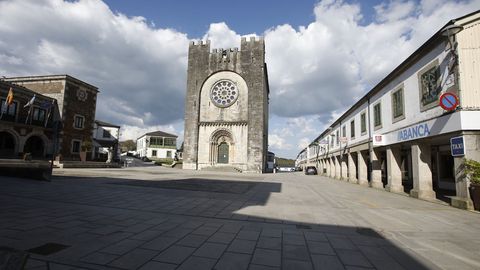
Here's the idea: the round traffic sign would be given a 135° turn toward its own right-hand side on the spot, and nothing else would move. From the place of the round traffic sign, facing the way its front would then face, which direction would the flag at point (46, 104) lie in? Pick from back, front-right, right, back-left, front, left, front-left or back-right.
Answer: front-left

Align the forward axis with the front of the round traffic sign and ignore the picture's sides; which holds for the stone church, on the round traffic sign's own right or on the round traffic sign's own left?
on the round traffic sign's own right

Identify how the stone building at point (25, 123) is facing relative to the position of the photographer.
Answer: facing the viewer and to the right of the viewer

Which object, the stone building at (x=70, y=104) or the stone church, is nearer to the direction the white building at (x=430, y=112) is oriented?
the stone building

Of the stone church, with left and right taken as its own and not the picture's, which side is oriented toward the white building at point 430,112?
front

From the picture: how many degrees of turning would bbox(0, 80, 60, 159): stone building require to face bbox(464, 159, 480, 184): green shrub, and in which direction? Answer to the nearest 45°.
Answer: approximately 45° to its right

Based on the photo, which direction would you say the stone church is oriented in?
toward the camera

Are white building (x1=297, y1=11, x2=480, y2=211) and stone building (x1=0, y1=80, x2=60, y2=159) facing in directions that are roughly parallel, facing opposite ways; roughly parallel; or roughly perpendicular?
roughly parallel, facing opposite ways

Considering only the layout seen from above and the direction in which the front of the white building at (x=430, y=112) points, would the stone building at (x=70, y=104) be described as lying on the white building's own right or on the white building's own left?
on the white building's own right

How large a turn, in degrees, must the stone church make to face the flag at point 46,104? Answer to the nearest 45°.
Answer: approximately 90° to its right

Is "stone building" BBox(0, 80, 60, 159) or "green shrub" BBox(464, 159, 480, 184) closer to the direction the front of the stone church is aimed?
the green shrub

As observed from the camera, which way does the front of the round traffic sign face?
facing the viewer

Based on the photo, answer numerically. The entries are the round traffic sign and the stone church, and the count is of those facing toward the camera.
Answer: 2
